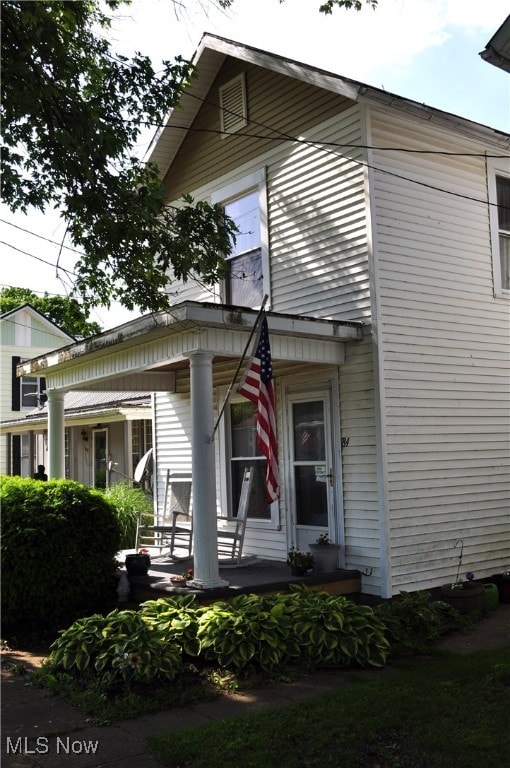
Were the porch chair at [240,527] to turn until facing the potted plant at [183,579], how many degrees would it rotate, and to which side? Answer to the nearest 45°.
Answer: approximately 45° to its left

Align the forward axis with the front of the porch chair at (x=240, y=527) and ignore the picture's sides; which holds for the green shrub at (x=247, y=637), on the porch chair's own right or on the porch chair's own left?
on the porch chair's own left

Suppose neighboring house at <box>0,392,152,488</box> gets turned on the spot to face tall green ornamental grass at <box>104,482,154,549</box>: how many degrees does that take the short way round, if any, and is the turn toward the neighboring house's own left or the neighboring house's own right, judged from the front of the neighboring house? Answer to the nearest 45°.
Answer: approximately 45° to the neighboring house's own left

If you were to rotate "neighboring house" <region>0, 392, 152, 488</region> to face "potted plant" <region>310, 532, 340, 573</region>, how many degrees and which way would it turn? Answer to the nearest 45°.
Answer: approximately 45° to its left

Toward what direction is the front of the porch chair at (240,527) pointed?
to the viewer's left

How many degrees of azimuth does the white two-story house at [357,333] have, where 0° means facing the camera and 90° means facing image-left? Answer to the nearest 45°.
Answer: approximately 45°

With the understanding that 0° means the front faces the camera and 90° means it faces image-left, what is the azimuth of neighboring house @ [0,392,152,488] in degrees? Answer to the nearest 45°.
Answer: approximately 45°

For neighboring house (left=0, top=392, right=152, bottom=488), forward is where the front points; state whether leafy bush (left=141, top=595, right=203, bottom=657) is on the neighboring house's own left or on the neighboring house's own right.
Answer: on the neighboring house's own left

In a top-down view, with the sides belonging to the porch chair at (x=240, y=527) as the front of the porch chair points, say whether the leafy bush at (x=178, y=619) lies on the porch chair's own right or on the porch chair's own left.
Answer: on the porch chair's own left
